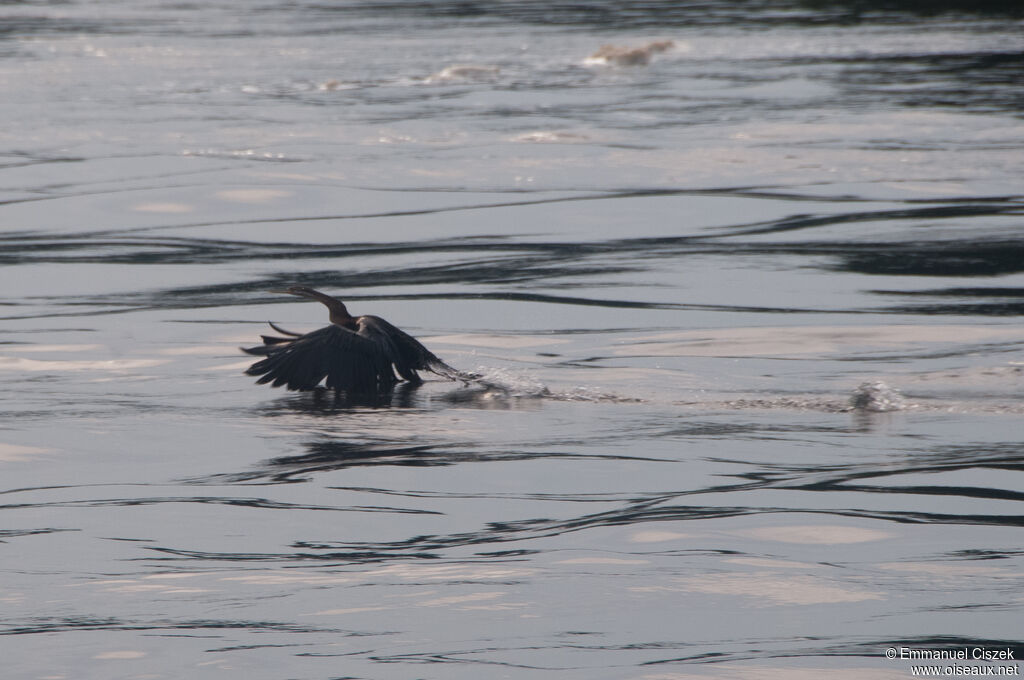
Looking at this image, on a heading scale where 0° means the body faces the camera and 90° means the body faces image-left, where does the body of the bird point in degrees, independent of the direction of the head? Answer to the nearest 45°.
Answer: approximately 90°
